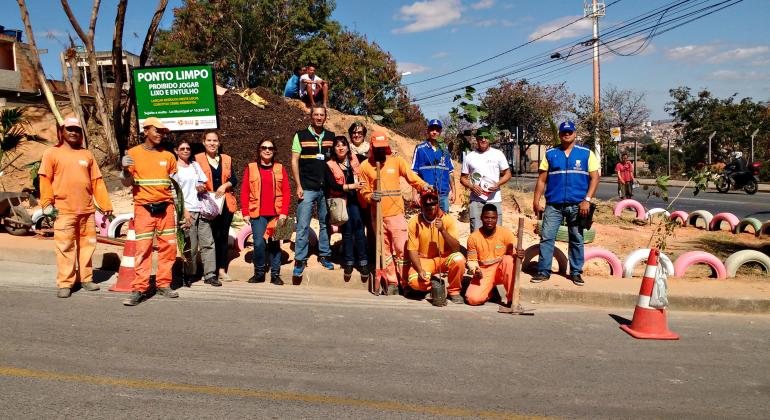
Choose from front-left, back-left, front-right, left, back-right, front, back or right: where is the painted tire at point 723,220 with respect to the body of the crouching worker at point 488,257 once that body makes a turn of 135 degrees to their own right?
right

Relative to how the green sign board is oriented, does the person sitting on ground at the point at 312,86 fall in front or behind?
behind

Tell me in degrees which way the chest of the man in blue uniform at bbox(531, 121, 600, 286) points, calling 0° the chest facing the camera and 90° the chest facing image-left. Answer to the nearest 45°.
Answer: approximately 0°

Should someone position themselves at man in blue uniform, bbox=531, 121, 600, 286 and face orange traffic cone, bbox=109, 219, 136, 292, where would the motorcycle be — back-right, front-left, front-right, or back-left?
back-right

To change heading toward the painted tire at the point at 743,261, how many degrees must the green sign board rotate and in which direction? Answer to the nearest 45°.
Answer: approximately 45° to its left

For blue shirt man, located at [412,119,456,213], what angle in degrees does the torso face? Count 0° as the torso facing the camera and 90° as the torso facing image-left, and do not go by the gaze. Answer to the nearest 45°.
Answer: approximately 0°
